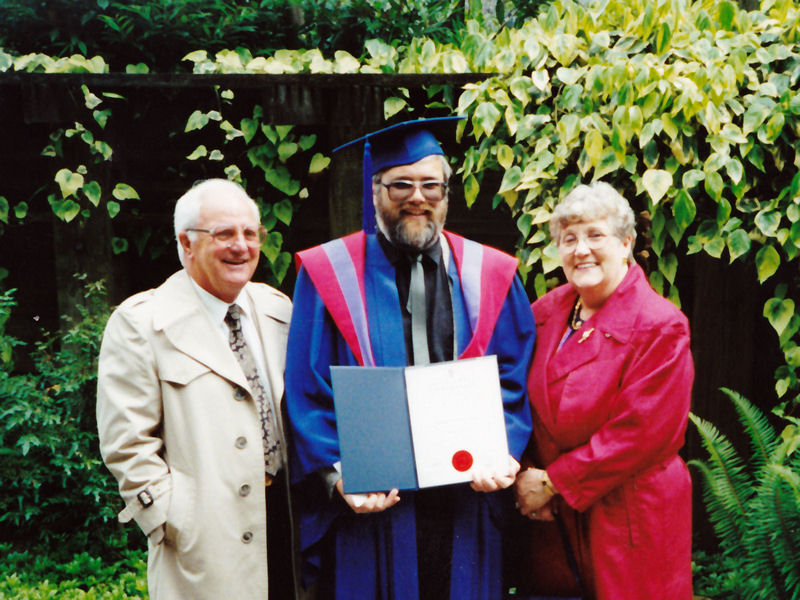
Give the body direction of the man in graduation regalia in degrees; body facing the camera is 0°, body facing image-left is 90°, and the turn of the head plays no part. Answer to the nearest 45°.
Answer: approximately 0°

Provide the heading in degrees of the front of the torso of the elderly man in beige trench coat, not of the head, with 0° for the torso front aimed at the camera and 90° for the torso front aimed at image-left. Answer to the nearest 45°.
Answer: approximately 315°

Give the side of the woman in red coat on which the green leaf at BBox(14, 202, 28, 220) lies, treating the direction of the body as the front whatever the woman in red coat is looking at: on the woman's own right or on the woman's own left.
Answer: on the woman's own right

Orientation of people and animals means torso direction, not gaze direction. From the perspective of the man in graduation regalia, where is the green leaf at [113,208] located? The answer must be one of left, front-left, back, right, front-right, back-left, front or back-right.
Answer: back-right

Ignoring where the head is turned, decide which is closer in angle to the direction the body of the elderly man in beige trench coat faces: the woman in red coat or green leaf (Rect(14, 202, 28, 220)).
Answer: the woman in red coat

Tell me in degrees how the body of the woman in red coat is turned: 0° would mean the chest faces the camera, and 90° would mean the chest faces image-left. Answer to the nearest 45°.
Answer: approximately 45°
